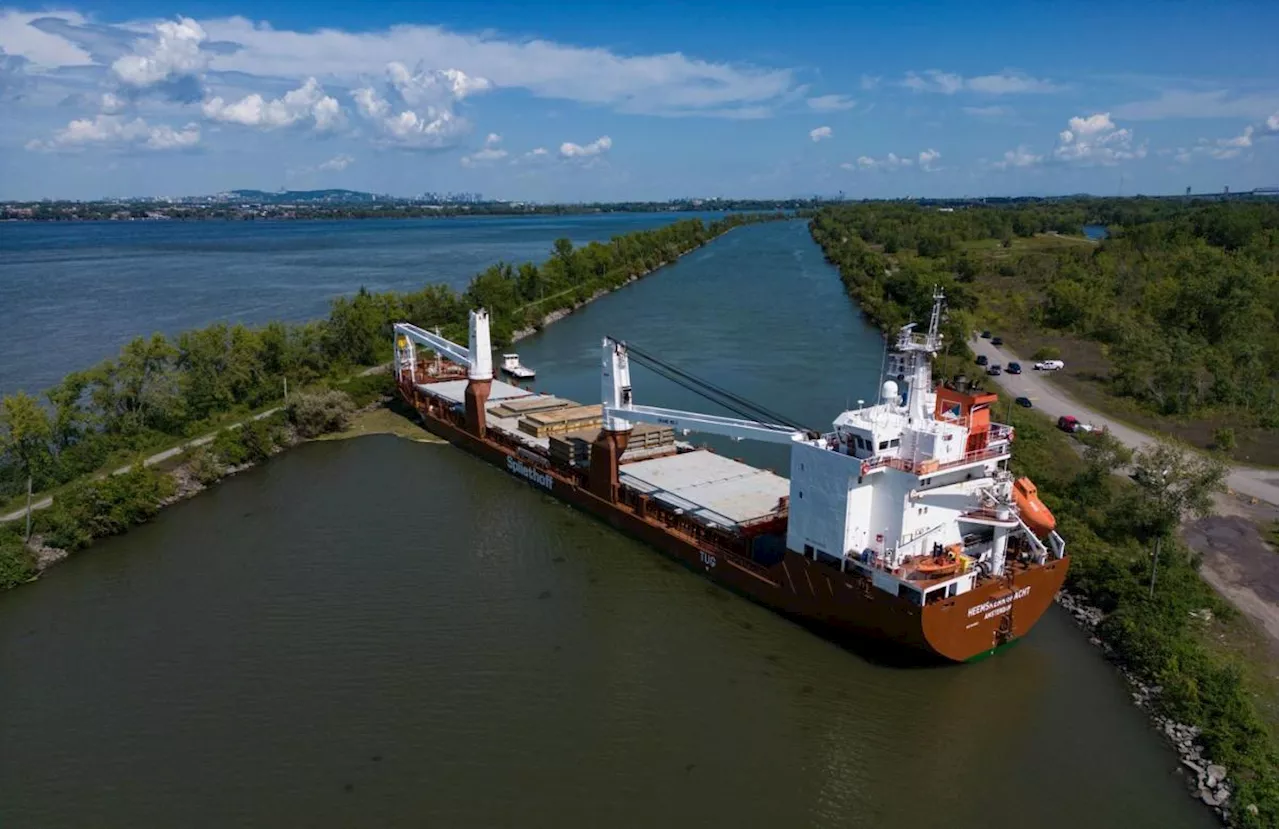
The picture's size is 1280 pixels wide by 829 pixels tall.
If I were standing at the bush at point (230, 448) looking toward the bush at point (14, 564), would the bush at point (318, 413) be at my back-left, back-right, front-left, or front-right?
back-left

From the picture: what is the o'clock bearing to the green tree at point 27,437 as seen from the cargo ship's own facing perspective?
The green tree is roughly at 11 o'clock from the cargo ship.

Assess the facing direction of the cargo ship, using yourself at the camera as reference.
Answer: facing away from the viewer and to the left of the viewer

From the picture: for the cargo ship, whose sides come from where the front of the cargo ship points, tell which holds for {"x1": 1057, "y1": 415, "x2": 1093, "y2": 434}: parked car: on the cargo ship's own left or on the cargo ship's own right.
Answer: on the cargo ship's own right

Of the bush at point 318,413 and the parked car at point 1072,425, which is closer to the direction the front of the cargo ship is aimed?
the bush

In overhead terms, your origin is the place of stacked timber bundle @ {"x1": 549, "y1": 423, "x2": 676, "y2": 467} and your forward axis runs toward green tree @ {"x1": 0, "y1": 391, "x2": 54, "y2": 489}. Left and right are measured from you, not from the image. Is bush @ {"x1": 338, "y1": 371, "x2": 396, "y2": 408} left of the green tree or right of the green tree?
right

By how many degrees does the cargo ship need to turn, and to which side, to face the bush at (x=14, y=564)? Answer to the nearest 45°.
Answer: approximately 45° to its left
